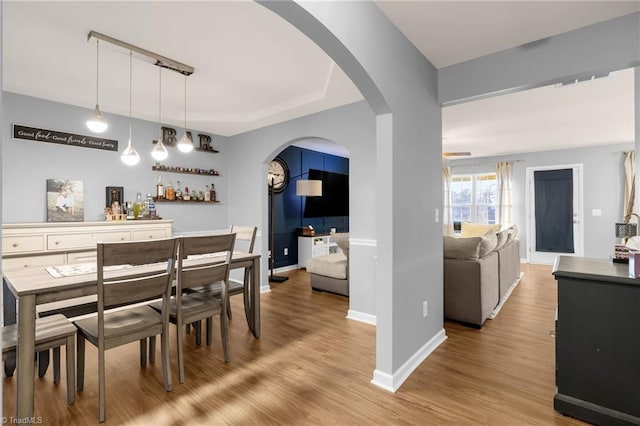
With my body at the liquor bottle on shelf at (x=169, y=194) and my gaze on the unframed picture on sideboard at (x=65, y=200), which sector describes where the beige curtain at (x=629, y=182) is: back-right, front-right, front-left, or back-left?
back-left

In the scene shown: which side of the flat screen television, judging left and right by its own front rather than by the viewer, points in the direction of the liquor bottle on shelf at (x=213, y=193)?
right

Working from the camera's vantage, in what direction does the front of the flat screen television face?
facing the viewer and to the right of the viewer

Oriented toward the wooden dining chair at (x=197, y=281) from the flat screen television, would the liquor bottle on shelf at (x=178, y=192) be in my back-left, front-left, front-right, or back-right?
front-right

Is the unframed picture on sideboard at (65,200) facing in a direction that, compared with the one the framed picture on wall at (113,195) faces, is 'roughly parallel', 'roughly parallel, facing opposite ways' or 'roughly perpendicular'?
roughly parallel

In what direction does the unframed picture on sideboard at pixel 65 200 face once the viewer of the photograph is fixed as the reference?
facing the viewer

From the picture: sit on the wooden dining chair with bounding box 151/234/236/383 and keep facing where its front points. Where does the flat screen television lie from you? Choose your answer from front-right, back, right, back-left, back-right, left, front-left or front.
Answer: right

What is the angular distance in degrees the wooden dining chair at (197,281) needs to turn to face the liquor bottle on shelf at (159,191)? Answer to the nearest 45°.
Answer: approximately 45° to its right

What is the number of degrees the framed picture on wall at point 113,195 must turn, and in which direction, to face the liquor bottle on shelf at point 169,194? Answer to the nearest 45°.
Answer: approximately 90° to its left

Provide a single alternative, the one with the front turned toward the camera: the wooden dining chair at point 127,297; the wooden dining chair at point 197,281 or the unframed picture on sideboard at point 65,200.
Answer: the unframed picture on sideboard

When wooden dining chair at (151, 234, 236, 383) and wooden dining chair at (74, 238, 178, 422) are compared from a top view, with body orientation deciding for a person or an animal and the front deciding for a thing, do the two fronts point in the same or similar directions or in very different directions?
same or similar directions

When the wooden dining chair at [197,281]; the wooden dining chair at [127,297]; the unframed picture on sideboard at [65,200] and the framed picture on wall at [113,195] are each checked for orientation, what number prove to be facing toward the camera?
2

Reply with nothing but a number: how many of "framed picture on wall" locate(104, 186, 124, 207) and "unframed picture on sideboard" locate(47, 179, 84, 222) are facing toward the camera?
2

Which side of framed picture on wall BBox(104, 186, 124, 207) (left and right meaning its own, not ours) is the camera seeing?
front

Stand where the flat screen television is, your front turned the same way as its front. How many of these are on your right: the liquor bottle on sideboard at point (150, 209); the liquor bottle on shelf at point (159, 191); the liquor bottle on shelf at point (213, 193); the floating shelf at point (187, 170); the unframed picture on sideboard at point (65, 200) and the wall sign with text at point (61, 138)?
6
